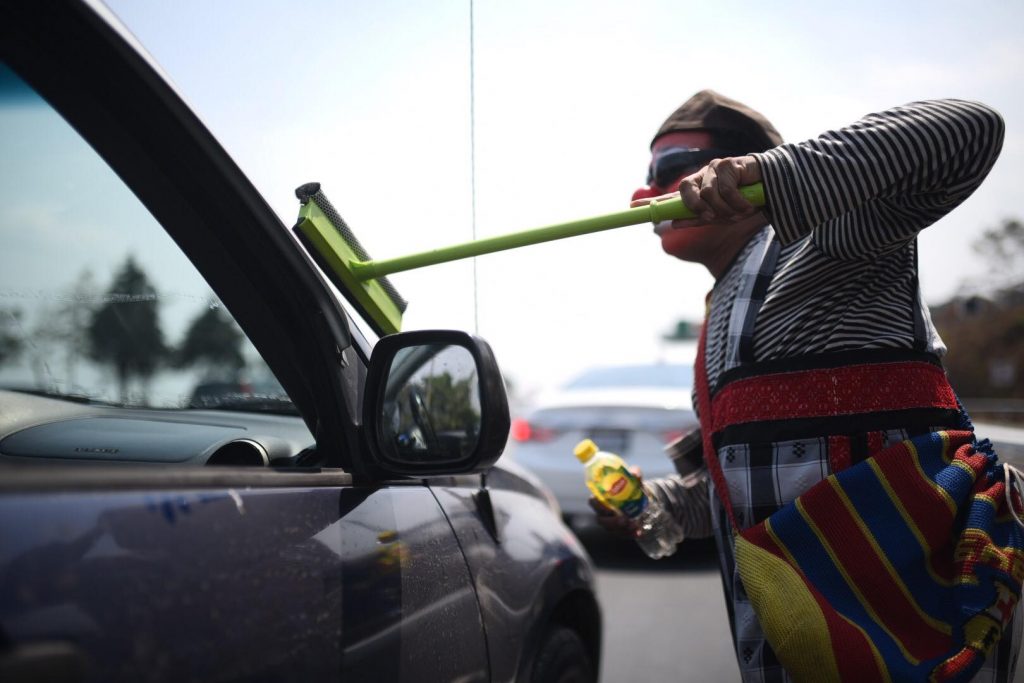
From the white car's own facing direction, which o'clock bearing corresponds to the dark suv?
The dark suv is roughly at 6 o'clock from the white car.

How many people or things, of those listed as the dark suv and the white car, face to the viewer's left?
0

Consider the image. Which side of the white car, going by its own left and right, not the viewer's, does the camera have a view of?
back

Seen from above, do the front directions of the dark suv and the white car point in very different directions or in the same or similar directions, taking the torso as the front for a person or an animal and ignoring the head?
same or similar directions

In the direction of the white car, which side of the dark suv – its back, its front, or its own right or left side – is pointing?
front

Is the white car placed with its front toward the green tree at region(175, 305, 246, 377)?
no
